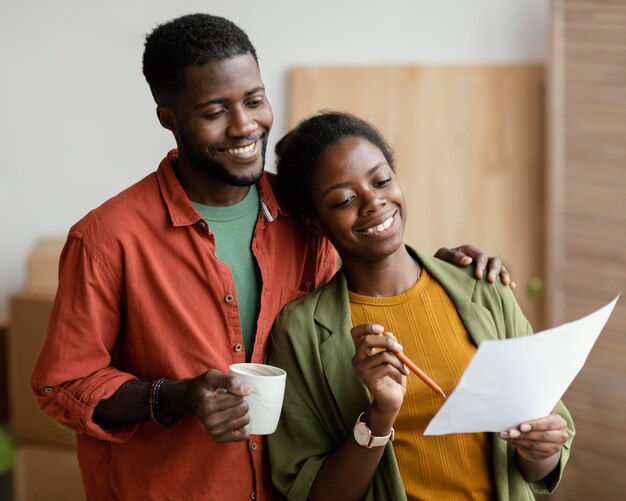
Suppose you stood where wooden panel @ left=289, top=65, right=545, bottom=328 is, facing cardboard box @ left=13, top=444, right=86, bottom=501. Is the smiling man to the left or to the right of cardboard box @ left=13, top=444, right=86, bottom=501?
left

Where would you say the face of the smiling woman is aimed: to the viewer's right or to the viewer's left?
to the viewer's right

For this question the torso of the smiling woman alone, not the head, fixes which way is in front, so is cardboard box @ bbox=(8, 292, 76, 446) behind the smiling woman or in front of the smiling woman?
behind

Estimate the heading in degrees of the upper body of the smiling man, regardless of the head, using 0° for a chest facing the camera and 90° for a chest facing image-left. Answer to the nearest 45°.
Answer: approximately 315°

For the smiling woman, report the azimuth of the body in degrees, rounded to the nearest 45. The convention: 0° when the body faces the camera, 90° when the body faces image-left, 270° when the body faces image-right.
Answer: approximately 315°

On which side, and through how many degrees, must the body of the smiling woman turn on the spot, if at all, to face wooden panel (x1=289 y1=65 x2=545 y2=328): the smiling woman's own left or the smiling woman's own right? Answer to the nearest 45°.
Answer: approximately 135° to the smiling woman's own left

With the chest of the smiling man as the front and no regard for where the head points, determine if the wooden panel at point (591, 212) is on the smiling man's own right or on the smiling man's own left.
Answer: on the smiling man's own left
